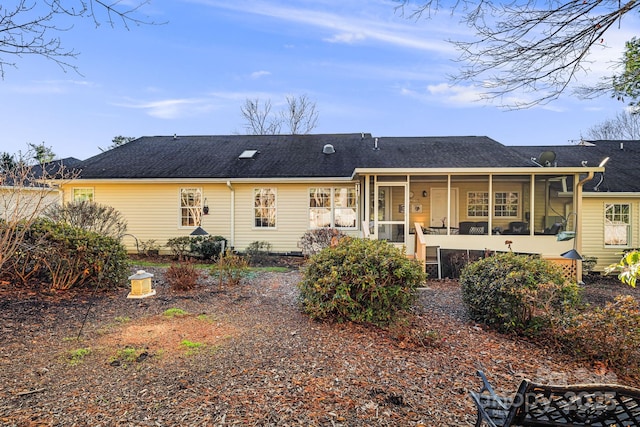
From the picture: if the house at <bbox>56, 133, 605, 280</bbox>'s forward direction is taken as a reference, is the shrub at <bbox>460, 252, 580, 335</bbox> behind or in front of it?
behind

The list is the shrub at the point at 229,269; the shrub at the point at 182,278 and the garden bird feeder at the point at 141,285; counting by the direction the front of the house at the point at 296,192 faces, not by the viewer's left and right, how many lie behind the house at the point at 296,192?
3

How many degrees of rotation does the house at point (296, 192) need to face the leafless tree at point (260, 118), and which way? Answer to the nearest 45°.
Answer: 0° — it already faces it

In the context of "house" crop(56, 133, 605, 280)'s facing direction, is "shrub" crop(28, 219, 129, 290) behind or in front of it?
behind

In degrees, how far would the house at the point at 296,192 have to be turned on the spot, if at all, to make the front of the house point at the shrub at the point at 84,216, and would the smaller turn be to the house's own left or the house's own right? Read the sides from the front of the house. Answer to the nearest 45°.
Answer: approximately 135° to the house's own left

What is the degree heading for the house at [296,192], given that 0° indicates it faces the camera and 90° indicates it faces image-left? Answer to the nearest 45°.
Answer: approximately 180°

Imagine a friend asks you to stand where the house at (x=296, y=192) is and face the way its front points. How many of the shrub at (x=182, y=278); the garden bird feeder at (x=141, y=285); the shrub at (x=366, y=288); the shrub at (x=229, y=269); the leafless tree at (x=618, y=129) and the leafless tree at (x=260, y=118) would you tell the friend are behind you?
4

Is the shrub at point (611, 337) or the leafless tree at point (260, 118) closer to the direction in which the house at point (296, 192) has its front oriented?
the leafless tree

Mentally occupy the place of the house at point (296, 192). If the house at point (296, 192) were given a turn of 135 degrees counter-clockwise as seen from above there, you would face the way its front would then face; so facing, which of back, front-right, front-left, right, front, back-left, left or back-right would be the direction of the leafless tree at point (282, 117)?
back-right

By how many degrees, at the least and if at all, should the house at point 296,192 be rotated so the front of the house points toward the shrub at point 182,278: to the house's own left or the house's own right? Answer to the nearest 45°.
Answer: approximately 180°

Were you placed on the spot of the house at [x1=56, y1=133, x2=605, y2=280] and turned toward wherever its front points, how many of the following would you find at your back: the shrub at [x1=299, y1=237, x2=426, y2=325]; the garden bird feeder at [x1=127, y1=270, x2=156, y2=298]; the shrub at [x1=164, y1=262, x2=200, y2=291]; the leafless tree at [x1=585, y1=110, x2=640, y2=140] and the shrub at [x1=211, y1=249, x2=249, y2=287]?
4

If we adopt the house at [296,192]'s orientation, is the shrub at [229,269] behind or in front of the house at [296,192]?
behind

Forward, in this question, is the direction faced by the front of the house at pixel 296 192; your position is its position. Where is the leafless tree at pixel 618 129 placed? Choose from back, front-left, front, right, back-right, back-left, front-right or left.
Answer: front-right
